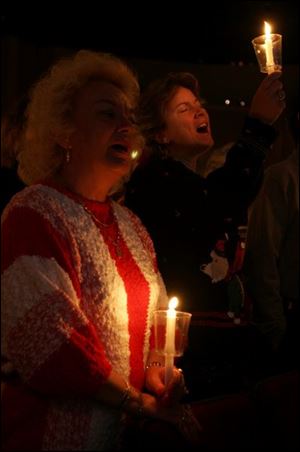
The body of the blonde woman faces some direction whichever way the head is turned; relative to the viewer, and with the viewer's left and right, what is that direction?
facing the viewer and to the right of the viewer
